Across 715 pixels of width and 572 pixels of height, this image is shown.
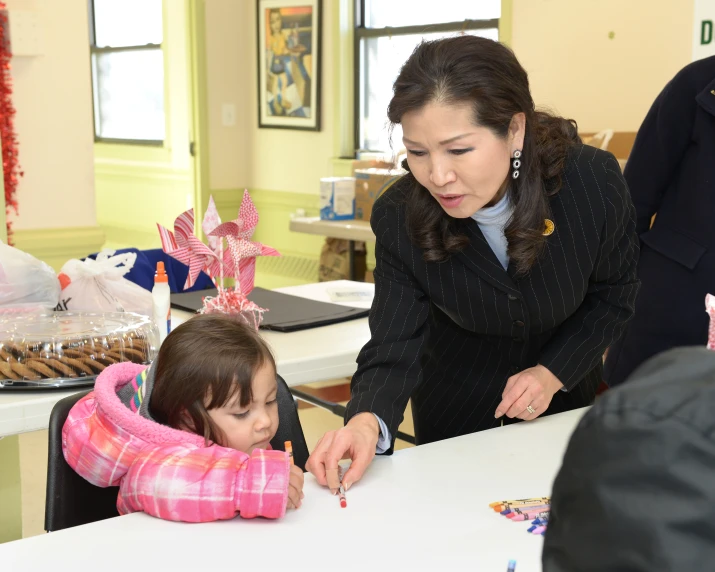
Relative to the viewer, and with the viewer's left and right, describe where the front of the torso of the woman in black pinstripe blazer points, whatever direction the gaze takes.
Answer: facing the viewer and to the left of the viewer

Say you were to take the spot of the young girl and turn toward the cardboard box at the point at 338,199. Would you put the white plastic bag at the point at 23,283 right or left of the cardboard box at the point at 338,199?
left

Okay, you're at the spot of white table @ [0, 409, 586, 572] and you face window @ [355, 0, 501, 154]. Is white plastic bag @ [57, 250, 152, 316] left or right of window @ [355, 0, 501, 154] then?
left

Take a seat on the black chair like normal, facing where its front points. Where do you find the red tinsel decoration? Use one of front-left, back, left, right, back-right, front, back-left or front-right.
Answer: back-left

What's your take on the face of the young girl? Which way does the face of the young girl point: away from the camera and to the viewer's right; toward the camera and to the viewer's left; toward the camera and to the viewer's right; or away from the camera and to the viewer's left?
toward the camera and to the viewer's right

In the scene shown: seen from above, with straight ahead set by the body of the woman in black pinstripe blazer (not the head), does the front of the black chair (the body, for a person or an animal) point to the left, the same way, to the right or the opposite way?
to the left

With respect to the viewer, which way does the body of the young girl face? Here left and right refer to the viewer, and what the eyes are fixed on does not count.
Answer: facing the viewer and to the right of the viewer

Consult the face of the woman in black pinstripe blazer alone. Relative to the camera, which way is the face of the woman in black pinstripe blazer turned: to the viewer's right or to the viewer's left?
to the viewer's left

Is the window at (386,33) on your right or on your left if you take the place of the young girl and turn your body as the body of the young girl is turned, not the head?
on your left

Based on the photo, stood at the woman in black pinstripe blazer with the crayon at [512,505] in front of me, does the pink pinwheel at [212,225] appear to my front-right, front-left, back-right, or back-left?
back-right

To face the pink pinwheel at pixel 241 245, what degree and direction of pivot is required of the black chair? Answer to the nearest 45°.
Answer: approximately 90° to its left

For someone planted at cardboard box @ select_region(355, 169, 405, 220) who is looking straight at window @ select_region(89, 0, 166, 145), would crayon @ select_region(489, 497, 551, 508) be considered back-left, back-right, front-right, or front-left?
back-left

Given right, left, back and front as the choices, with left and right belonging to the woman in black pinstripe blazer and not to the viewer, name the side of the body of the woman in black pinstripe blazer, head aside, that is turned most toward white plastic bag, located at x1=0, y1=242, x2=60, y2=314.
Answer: right
